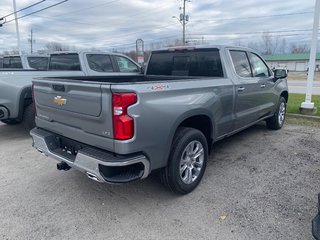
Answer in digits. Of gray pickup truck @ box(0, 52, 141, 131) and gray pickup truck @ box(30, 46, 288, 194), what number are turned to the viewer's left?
0

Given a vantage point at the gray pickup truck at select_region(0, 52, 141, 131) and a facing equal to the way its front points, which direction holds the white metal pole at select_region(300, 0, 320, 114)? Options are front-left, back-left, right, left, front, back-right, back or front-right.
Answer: front-right

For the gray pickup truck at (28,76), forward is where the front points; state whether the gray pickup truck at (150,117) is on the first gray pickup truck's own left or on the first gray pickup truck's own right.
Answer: on the first gray pickup truck's own right

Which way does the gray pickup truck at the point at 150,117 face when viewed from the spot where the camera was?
facing away from the viewer and to the right of the viewer

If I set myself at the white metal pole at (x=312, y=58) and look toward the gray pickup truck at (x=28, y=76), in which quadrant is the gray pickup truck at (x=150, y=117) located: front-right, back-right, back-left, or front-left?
front-left

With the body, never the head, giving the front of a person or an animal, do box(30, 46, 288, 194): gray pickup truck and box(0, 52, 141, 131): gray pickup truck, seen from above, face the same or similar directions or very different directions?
same or similar directions

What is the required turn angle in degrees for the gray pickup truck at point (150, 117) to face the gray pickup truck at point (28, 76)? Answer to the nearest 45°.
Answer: approximately 90° to its left

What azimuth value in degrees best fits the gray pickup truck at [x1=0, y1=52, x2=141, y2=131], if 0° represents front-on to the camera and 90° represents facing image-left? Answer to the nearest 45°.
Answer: approximately 225°

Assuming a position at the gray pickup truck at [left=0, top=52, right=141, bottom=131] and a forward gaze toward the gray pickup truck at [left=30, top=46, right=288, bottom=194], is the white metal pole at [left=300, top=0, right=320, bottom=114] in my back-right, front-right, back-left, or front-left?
front-left

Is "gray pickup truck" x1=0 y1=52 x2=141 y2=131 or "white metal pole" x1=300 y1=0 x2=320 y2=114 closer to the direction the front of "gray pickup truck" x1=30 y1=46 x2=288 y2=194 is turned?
the white metal pole

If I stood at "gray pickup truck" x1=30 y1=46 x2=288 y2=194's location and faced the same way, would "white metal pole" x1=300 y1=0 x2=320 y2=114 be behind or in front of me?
in front
